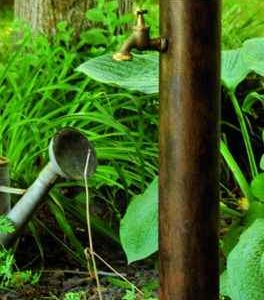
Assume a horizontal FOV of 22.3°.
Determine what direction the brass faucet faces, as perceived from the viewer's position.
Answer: facing to the left of the viewer
